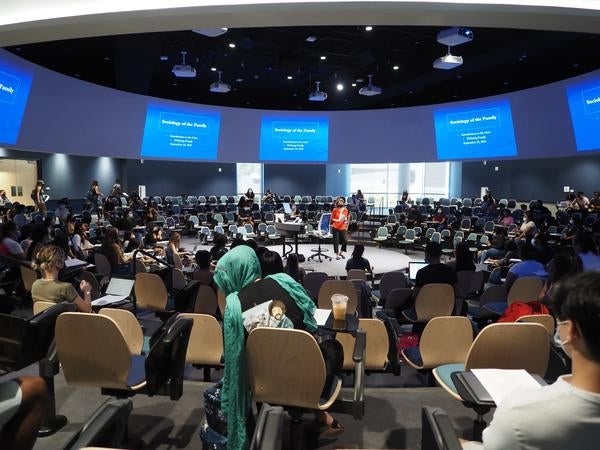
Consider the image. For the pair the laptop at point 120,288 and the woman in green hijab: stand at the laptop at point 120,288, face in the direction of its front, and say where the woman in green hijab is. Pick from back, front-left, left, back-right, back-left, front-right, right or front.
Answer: front-left

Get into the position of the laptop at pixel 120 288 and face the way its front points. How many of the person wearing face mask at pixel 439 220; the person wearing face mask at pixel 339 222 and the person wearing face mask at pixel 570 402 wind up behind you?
2

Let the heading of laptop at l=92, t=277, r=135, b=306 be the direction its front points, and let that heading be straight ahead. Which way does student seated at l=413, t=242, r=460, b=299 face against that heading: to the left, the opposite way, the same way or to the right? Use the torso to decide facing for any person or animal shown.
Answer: the opposite way

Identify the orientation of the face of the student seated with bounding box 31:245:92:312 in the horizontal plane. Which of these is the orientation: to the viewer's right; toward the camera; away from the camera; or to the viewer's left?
away from the camera

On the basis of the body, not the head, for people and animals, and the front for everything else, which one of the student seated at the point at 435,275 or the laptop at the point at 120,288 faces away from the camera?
the student seated

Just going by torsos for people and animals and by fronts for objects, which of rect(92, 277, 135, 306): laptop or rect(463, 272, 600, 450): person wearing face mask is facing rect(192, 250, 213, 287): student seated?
the person wearing face mask

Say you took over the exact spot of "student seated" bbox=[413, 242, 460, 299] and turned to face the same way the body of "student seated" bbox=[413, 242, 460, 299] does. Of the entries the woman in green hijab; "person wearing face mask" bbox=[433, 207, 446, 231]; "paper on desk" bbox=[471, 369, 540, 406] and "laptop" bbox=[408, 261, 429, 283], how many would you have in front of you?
2

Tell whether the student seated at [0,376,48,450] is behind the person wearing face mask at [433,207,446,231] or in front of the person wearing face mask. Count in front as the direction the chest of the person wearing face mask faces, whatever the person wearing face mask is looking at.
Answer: in front

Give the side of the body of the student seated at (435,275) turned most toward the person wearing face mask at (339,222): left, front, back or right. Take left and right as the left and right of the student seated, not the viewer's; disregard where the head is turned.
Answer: front

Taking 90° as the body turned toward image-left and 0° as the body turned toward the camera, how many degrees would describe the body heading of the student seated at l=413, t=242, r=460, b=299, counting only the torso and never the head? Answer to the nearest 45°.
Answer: approximately 180°

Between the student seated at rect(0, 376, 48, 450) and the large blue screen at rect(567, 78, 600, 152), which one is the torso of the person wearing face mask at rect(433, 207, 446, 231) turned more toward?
the student seated

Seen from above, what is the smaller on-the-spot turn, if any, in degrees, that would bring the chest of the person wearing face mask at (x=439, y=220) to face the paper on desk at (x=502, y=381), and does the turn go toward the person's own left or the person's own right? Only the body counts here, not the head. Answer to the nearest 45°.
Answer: approximately 45° to the person's own left

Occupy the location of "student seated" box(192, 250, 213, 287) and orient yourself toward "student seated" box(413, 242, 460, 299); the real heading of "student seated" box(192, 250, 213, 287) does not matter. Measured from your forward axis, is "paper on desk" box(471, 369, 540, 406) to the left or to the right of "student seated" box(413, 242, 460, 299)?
right

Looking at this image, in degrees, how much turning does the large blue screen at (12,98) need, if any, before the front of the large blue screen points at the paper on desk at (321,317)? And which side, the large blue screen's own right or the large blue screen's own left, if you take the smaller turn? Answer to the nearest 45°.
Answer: approximately 45° to the large blue screen's own right

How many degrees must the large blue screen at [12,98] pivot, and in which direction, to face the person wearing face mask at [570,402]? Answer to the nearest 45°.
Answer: approximately 45° to its right
